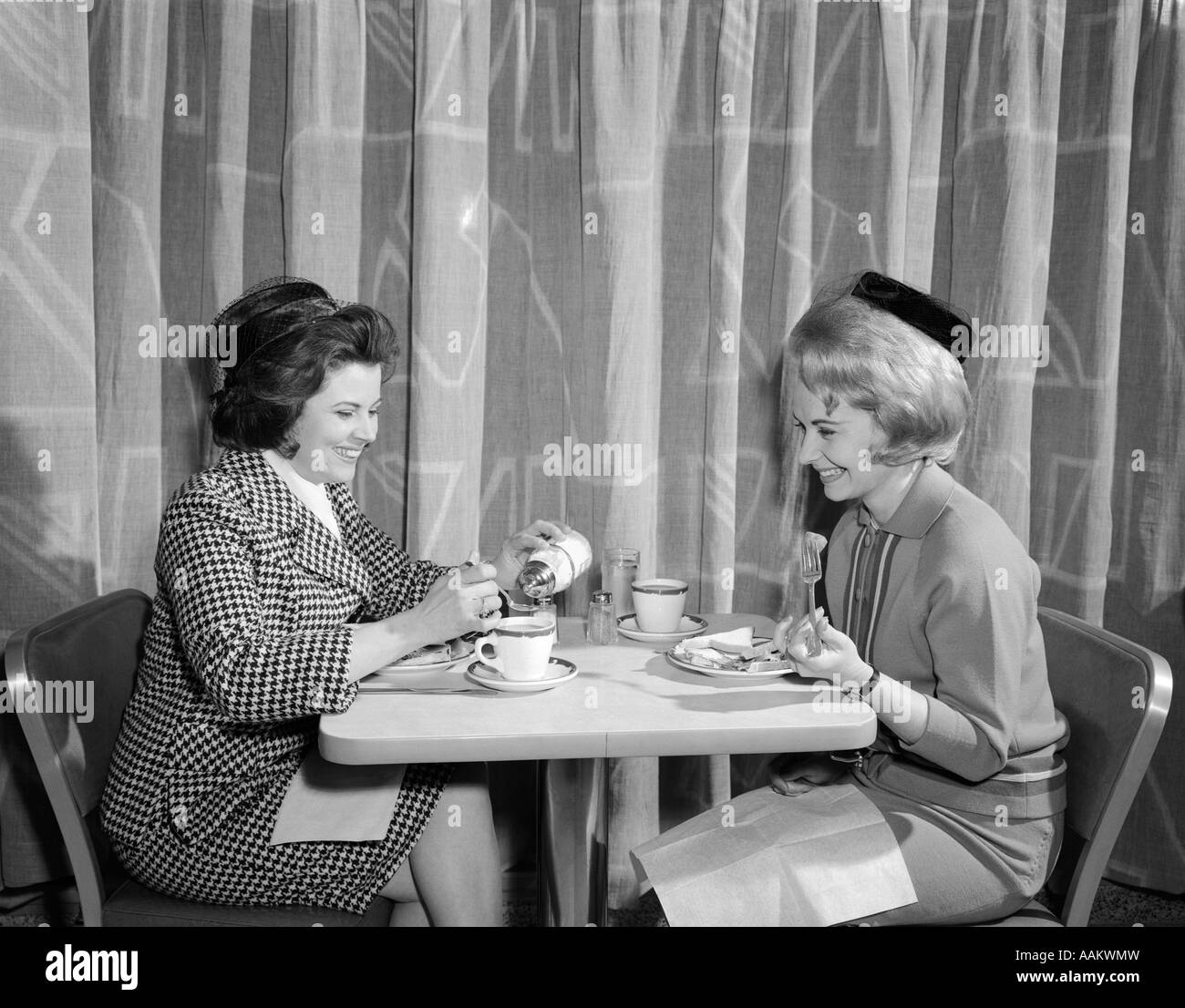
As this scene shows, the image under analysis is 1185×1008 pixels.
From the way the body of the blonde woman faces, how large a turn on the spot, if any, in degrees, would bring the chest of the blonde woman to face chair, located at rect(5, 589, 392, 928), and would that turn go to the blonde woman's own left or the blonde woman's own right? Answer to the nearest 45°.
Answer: approximately 45° to the blonde woman's own right

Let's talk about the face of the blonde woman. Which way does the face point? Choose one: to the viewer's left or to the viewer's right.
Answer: to the viewer's left
